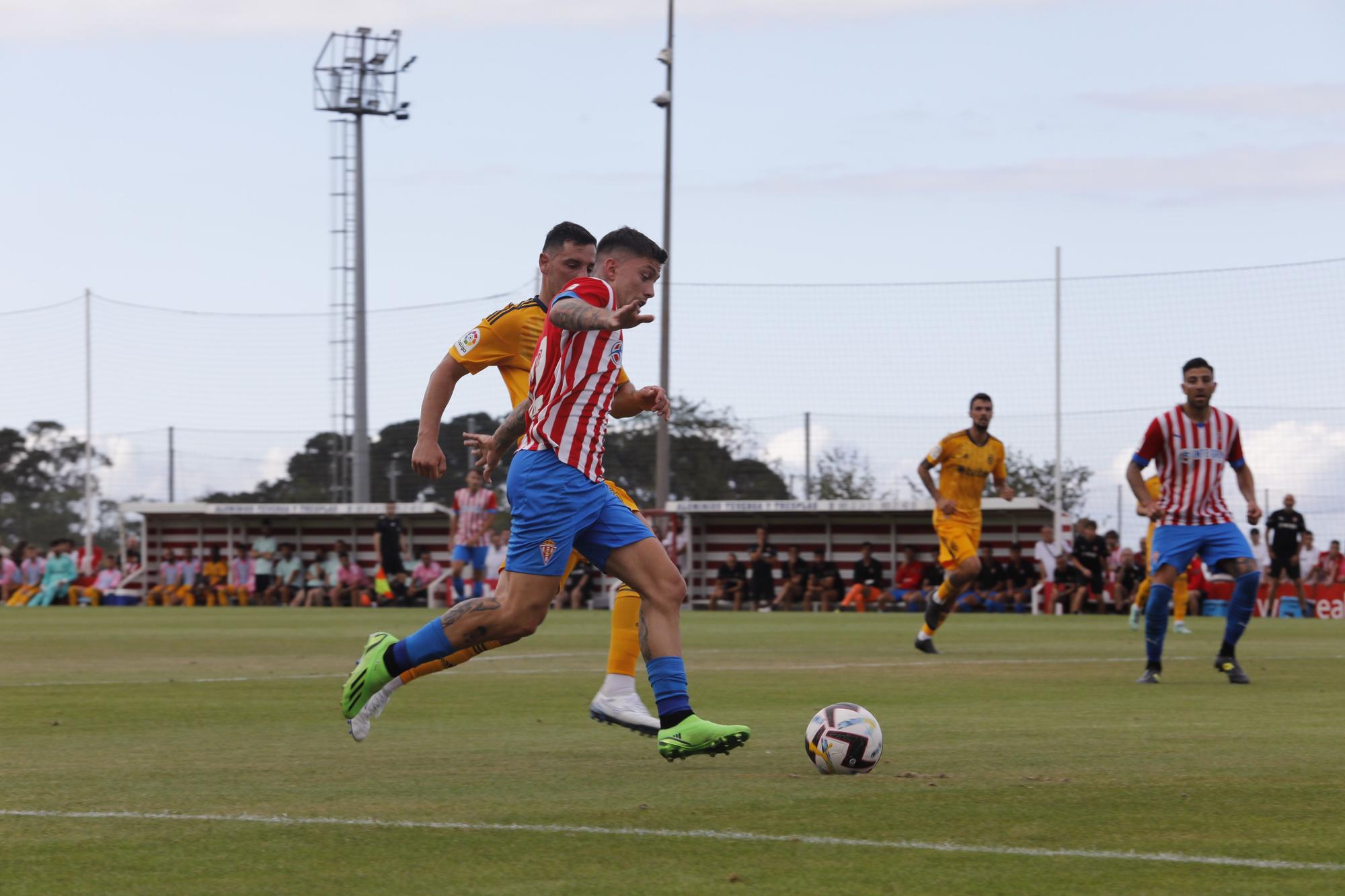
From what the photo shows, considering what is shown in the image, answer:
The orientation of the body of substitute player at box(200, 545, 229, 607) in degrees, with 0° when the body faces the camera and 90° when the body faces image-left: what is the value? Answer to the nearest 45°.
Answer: approximately 0°

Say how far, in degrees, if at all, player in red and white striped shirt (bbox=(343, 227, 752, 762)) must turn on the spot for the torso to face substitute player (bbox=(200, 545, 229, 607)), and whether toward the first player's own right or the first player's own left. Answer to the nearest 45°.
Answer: approximately 90° to the first player's own left

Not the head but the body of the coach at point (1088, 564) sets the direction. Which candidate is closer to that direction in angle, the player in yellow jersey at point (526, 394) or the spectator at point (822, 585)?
the player in yellow jersey

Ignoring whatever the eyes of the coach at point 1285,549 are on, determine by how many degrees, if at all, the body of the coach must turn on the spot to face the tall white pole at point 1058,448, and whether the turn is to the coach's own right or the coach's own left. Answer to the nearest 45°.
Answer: approximately 135° to the coach's own right

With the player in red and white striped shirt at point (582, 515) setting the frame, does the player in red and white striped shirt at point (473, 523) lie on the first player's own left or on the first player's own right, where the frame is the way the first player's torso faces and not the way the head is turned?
on the first player's own left

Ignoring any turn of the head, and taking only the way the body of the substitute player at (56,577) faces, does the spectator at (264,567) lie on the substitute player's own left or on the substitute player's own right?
on the substitute player's own left

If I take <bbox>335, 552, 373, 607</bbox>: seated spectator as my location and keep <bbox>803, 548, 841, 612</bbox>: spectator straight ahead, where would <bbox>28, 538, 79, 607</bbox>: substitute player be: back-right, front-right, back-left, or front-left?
back-right

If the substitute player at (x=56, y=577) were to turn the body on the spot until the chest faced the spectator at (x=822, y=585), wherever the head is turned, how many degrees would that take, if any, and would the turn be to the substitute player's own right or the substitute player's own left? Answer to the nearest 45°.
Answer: approximately 90° to the substitute player's own left

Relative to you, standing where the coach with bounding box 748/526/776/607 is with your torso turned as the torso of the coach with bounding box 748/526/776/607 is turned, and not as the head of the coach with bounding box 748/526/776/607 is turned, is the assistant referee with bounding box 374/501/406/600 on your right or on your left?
on your right

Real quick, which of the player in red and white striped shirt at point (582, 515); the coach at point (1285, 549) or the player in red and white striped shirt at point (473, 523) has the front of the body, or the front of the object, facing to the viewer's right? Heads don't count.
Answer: the player in red and white striped shirt at point (582, 515)

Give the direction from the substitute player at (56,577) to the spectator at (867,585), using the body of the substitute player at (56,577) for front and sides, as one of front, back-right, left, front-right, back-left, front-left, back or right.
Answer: left

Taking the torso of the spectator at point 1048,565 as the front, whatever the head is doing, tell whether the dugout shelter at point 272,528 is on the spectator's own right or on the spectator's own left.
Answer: on the spectator's own right
